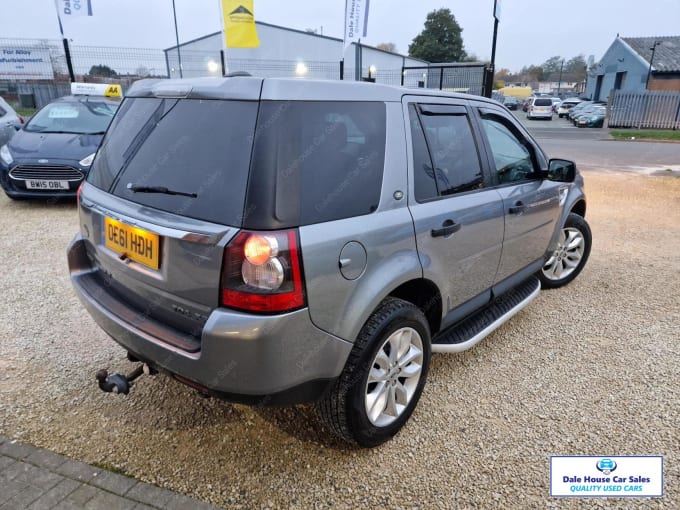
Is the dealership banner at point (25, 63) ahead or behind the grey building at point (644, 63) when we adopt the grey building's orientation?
ahead

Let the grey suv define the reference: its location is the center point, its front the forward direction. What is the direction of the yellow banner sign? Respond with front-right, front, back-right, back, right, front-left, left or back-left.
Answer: front-left

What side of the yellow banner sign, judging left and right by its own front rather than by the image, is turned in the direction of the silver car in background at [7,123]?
right

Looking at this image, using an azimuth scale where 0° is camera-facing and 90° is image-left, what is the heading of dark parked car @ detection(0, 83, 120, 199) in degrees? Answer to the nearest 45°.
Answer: approximately 45°

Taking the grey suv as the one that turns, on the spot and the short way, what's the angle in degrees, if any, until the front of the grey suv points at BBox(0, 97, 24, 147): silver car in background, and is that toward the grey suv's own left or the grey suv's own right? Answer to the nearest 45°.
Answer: approximately 90° to the grey suv's own left

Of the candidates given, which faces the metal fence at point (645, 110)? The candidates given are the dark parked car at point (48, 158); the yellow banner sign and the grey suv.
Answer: the grey suv

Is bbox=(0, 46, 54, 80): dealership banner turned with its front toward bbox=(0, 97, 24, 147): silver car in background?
yes

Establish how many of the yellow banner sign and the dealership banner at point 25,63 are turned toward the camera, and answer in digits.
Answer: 2

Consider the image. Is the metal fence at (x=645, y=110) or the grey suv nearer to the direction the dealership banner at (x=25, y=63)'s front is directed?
the grey suv

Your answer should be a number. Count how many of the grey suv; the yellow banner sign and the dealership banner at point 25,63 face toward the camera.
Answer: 2

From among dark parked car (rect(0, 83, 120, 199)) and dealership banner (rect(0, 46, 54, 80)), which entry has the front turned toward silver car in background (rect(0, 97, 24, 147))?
the dealership banner

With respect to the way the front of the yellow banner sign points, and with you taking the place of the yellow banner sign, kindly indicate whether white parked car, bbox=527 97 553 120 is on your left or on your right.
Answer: on your left

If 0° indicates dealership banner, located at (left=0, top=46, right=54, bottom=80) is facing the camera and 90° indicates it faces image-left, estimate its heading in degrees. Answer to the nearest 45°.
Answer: approximately 0°

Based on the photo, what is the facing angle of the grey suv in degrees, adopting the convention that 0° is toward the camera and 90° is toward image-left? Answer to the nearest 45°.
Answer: approximately 225°

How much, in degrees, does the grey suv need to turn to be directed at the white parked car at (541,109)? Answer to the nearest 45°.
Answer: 0° — it already faces it
